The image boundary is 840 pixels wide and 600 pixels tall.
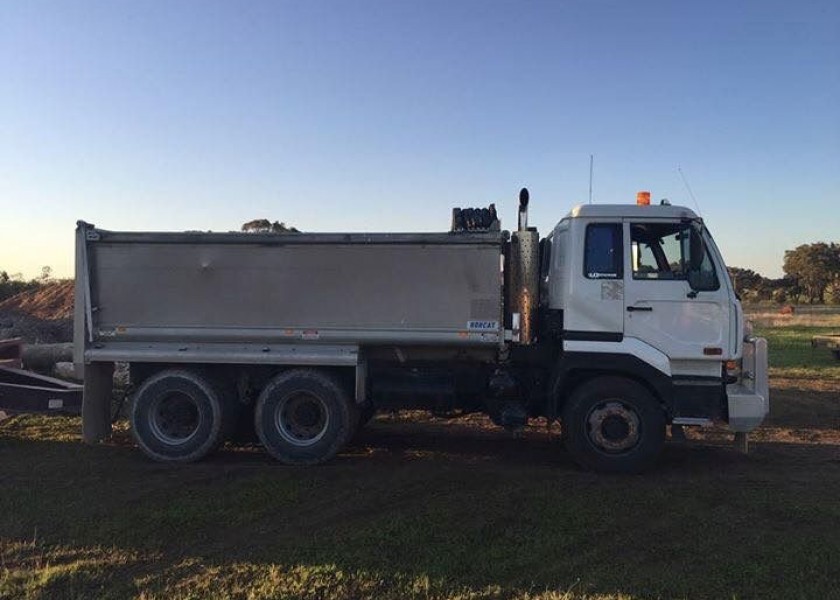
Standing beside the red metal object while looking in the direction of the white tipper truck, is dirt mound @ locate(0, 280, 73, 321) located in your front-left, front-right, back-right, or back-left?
back-left

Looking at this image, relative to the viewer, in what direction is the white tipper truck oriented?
to the viewer's right

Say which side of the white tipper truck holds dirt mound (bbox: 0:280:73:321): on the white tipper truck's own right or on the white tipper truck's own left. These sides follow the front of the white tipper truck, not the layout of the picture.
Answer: on the white tipper truck's own left

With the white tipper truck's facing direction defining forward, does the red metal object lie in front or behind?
behind

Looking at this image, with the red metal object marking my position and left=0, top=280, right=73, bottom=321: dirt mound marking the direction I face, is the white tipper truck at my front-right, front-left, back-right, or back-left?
back-right
